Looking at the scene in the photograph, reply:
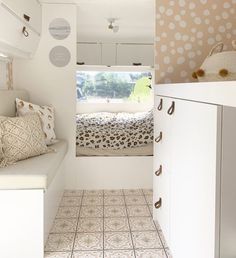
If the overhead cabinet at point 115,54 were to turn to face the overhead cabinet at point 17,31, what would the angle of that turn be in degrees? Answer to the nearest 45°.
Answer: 0° — it already faces it

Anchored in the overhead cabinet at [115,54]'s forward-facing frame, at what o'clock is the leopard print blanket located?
The leopard print blanket is roughly at 12 o'clock from the overhead cabinet.

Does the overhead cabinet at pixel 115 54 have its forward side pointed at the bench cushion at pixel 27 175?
yes

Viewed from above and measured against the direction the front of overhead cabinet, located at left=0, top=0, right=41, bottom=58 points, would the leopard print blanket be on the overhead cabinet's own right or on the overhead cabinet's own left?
on the overhead cabinet's own left

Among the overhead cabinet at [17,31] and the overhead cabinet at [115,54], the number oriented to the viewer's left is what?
0

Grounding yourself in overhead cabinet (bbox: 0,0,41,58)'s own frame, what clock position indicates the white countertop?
The white countertop is roughly at 1 o'clock from the overhead cabinet.

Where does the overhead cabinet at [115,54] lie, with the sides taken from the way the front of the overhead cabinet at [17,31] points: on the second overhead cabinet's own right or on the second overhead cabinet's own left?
on the second overhead cabinet's own left

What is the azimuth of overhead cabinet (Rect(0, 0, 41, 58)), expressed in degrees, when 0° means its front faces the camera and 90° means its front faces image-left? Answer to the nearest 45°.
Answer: approximately 315°

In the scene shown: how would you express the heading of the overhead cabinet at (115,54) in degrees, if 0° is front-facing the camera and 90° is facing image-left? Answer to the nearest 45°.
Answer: approximately 0°
